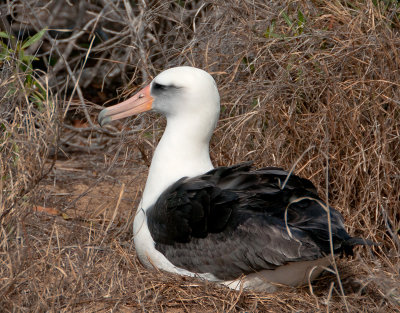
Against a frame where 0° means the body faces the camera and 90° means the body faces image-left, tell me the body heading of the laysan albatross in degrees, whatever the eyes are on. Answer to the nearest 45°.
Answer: approximately 90°
